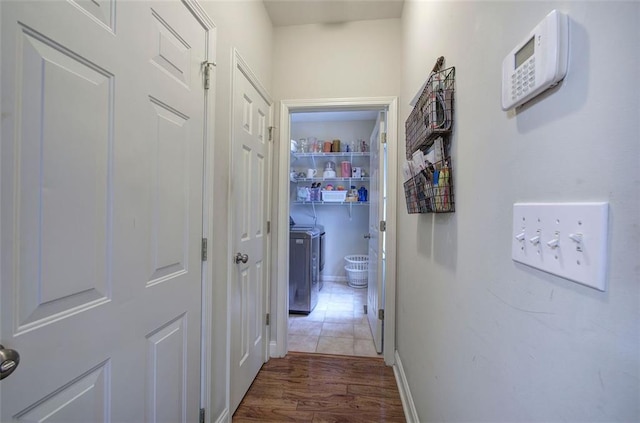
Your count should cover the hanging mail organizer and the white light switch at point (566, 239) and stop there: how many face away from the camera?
0

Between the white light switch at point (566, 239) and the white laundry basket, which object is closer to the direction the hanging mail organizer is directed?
the white laundry basket

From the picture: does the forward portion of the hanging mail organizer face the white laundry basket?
no

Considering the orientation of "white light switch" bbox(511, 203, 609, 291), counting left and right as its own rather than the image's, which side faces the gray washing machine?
right

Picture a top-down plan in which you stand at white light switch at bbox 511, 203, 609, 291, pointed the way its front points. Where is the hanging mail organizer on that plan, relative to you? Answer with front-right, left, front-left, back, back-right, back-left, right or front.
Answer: right

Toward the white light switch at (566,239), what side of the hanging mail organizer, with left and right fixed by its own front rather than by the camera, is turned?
left

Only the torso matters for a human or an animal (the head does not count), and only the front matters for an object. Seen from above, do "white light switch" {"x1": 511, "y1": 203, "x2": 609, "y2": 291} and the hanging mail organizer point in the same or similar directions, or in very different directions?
same or similar directions

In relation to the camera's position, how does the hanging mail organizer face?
facing to the left of the viewer

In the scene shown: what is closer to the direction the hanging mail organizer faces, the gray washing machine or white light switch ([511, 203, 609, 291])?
the gray washing machine

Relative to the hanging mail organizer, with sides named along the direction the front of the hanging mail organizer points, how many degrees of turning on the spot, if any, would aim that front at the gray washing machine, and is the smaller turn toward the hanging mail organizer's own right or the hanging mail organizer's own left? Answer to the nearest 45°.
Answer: approximately 45° to the hanging mail organizer's own right

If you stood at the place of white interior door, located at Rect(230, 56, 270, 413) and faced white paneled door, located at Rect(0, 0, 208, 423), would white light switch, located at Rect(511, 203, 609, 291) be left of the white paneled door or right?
left

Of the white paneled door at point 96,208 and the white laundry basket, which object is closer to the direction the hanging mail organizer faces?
the white paneled door

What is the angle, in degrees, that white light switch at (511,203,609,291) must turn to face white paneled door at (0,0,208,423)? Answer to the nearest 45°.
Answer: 0° — it already faces it

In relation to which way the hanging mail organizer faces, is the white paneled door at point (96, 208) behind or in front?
in front

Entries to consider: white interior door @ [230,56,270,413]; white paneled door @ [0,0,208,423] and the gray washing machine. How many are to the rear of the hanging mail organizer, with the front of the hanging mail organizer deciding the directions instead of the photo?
0
